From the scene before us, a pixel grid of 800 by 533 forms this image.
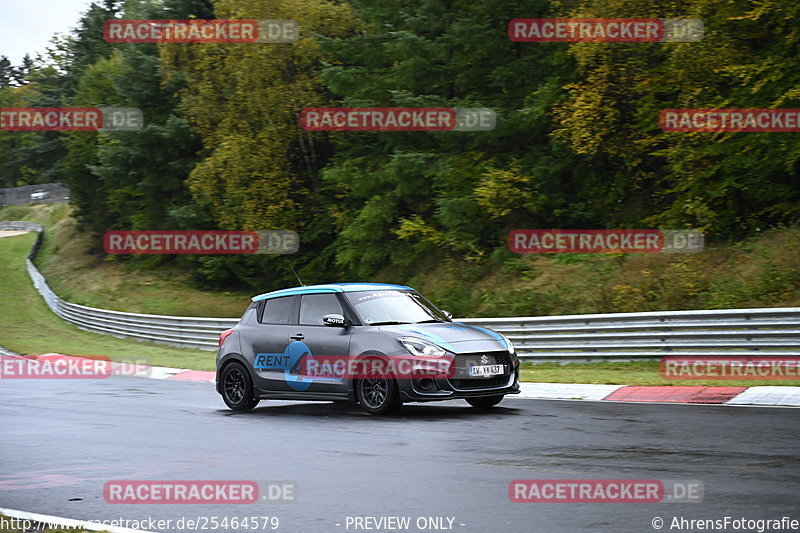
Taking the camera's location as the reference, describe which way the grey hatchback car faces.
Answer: facing the viewer and to the right of the viewer

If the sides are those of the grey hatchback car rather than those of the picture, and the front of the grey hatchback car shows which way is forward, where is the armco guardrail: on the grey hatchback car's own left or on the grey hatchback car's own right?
on the grey hatchback car's own left
